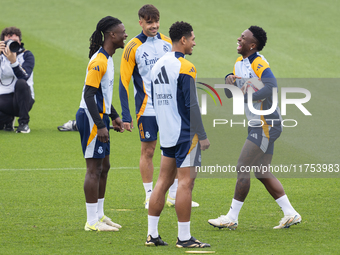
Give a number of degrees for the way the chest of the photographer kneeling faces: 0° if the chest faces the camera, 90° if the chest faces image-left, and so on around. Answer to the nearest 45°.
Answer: approximately 0°
